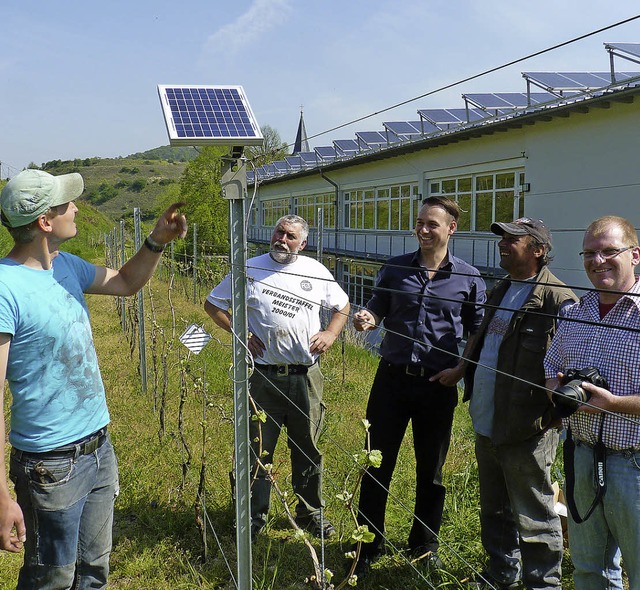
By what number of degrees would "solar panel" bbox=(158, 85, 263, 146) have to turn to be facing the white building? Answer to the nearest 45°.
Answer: approximately 135° to its left

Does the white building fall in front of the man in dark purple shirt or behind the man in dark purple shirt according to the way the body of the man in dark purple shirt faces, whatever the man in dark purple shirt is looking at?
behind

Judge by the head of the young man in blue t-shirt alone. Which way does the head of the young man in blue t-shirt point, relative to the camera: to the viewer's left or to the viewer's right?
to the viewer's right

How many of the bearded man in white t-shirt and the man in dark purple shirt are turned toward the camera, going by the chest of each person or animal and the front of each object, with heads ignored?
2

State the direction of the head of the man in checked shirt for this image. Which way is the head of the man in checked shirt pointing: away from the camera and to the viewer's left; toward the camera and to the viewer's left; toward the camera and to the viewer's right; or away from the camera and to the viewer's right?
toward the camera and to the viewer's left

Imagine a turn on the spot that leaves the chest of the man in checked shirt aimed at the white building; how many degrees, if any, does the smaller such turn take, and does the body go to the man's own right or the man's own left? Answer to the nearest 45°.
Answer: approximately 135° to the man's own right

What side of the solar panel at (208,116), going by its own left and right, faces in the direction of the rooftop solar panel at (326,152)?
back

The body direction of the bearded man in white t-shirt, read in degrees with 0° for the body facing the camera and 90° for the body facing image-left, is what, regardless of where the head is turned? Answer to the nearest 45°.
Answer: approximately 0°

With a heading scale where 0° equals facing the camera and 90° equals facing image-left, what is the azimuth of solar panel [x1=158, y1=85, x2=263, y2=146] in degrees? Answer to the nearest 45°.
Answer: approximately 0°

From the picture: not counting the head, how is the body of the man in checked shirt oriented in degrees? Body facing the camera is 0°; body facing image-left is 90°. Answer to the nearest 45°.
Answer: approximately 45°

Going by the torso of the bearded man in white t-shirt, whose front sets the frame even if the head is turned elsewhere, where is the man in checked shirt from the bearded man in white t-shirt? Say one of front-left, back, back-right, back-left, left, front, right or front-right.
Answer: front-left

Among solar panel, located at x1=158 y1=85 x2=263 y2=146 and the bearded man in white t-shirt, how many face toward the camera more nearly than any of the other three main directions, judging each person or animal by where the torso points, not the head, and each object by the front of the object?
2

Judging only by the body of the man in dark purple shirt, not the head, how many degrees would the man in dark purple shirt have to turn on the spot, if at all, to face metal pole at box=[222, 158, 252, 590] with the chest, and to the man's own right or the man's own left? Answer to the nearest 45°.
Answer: approximately 45° to the man's own right
